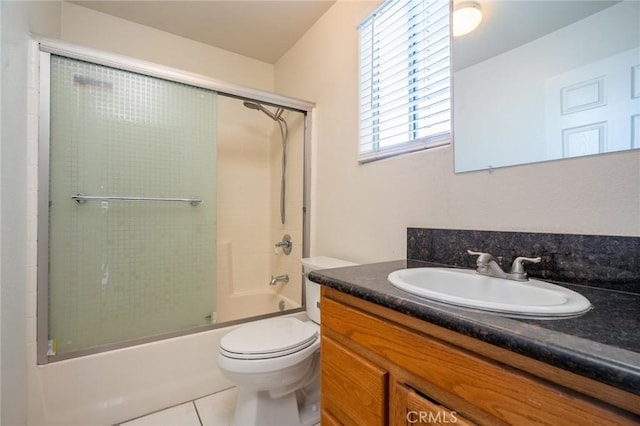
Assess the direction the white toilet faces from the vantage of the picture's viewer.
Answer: facing the viewer and to the left of the viewer

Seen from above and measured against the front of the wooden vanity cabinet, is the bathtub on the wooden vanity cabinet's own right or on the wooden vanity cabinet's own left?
on the wooden vanity cabinet's own right

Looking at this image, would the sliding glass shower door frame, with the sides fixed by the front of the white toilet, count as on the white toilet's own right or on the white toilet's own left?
on the white toilet's own right

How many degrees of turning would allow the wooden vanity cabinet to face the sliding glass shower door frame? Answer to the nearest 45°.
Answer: approximately 45° to its right

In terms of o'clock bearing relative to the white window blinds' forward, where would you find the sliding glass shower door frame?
The sliding glass shower door frame is roughly at 1 o'clock from the white window blinds.

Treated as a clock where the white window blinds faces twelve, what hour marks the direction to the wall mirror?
The wall mirror is roughly at 9 o'clock from the white window blinds.

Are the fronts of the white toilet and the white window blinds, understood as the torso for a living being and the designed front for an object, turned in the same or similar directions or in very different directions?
same or similar directions

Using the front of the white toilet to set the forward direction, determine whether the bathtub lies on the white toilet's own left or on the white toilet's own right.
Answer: on the white toilet's own right

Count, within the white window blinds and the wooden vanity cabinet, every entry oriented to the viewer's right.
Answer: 0

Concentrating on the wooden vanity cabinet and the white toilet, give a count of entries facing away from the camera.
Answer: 0

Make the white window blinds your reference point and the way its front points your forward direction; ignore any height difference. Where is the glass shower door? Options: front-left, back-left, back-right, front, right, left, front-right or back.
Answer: front-right

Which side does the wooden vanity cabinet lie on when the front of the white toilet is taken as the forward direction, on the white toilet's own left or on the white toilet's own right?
on the white toilet's own left
